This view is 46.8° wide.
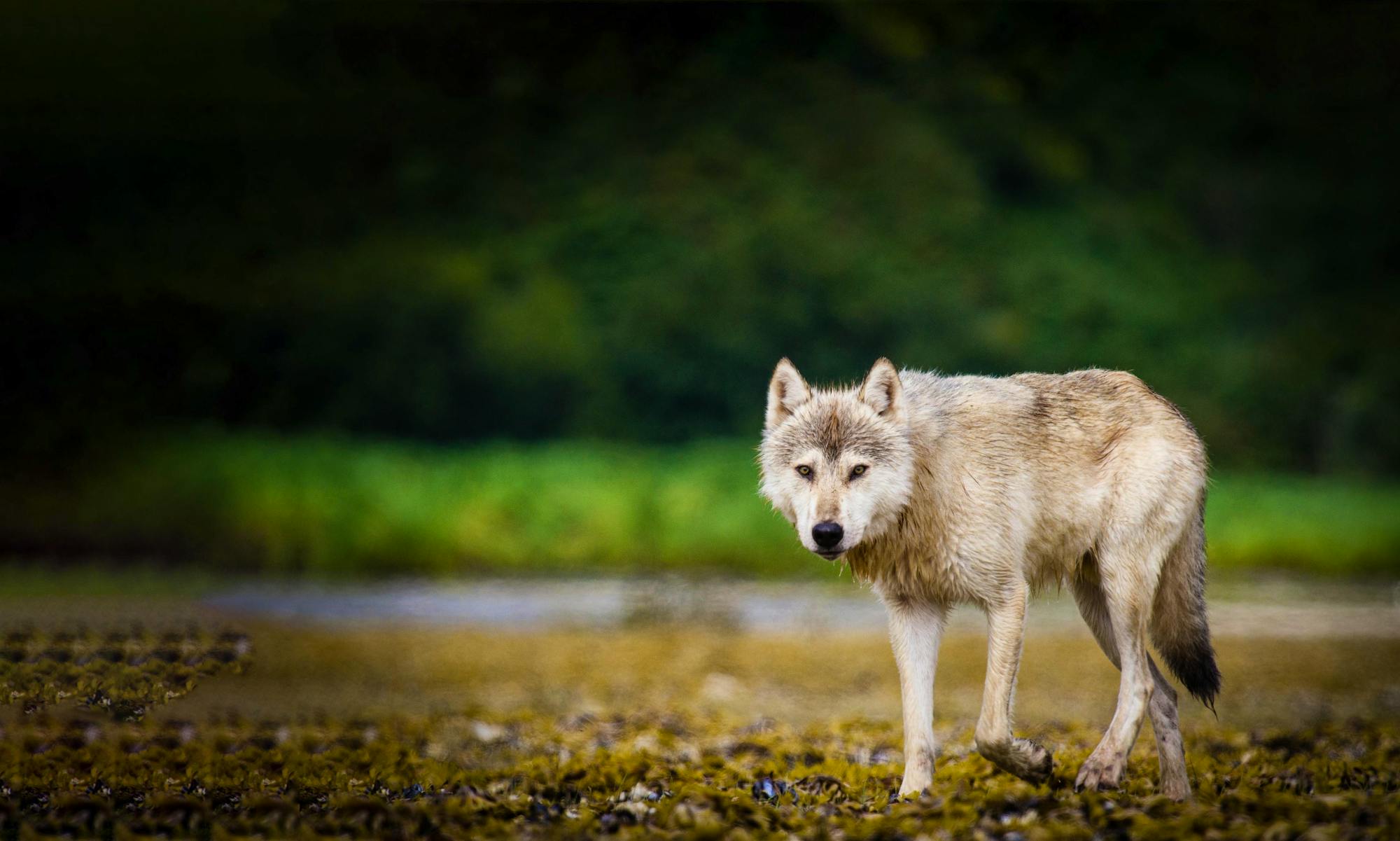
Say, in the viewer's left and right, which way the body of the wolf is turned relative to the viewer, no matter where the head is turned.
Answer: facing the viewer and to the left of the viewer
